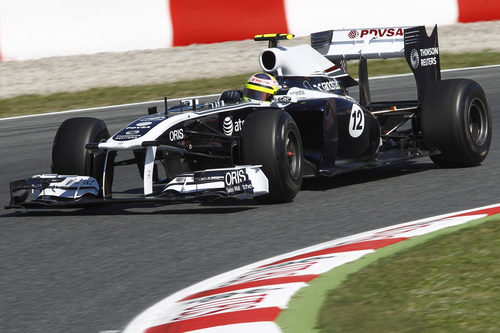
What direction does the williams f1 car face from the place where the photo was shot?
facing the viewer and to the left of the viewer

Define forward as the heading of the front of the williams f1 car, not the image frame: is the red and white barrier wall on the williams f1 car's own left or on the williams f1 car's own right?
on the williams f1 car's own right
